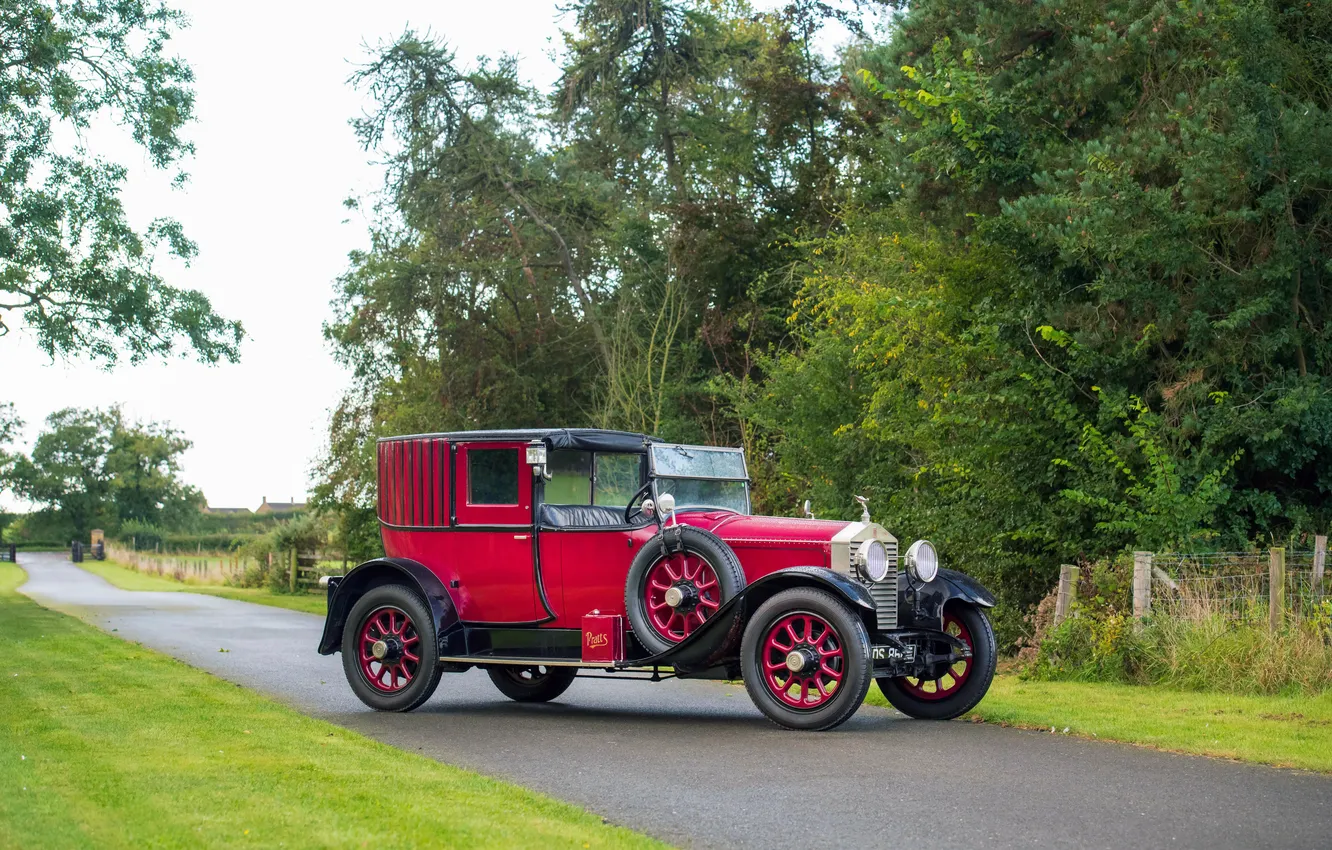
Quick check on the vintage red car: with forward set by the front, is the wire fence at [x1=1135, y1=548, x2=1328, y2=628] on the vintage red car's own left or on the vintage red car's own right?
on the vintage red car's own left

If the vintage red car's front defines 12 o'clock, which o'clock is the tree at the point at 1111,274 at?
The tree is roughly at 9 o'clock from the vintage red car.

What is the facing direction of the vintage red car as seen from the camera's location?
facing the viewer and to the right of the viewer

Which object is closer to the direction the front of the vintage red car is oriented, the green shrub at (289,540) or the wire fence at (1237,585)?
the wire fence

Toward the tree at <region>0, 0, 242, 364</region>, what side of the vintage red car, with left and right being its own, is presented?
back

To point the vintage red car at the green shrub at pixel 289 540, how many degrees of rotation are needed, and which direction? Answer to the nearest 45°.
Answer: approximately 135° to its left
